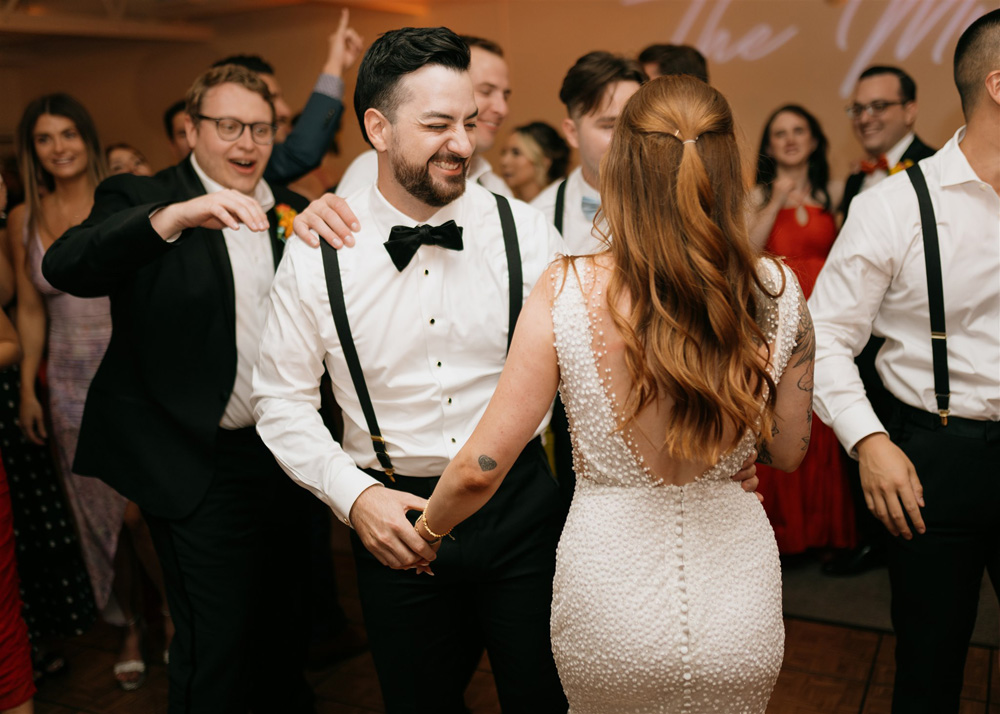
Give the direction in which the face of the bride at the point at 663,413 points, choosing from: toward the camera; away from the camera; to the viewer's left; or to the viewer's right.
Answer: away from the camera

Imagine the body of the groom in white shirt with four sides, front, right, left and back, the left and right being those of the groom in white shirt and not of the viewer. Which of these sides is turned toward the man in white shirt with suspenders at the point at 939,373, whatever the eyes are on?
left

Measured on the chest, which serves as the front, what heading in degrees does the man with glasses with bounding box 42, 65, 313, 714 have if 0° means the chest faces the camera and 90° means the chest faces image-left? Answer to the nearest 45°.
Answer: approximately 315°

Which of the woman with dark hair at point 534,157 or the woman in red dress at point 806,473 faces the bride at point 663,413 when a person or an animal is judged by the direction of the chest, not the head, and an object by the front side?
the woman in red dress

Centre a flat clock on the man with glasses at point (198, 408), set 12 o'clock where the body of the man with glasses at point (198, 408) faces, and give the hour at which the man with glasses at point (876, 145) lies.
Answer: the man with glasses at point (876, 145) is roughly at 10 o'clock from the man with glasses at point (198, 408).

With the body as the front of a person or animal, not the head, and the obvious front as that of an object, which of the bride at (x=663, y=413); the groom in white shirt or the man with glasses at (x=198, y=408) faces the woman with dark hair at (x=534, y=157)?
the bride

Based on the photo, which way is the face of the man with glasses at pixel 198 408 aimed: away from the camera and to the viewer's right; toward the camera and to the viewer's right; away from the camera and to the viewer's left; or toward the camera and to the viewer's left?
toward the camera and to the viewer's right
